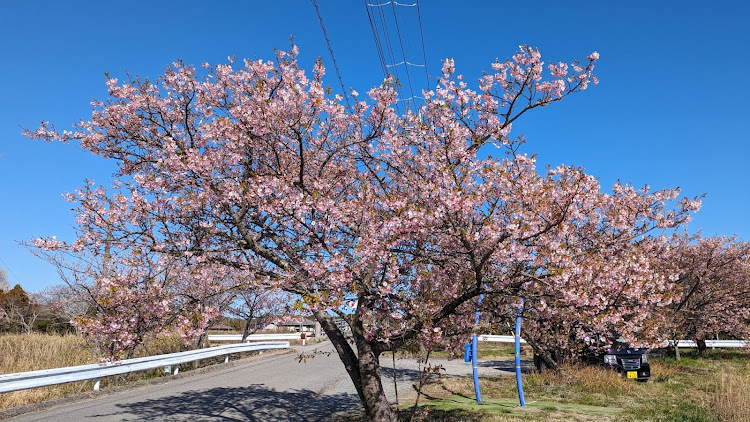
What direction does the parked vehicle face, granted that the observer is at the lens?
facing the viewer and to the right of the viewer

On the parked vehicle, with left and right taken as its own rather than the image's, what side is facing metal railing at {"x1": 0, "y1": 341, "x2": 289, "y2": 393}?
right

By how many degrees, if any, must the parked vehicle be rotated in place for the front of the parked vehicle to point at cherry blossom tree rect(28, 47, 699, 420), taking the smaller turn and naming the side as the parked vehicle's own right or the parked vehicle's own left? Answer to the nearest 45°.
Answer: approximately 45° to the parked vehicle's own right

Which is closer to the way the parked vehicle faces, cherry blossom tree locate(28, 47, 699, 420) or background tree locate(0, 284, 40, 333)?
the cherry blossom tree

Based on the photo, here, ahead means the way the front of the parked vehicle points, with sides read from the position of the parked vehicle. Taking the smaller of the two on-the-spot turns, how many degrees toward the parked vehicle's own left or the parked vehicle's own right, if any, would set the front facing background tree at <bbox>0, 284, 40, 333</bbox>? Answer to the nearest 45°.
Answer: approximately 135° to the parked vehicle's own right

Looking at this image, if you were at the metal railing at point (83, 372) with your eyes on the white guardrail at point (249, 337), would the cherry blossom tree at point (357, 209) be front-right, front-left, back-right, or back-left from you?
back-right

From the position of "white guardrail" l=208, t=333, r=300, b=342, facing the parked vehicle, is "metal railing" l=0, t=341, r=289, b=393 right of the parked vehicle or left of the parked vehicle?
right

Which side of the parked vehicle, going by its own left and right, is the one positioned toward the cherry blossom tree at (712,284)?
left

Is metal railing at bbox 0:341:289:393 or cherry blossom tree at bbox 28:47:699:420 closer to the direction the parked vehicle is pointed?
the cherry blossom tree
